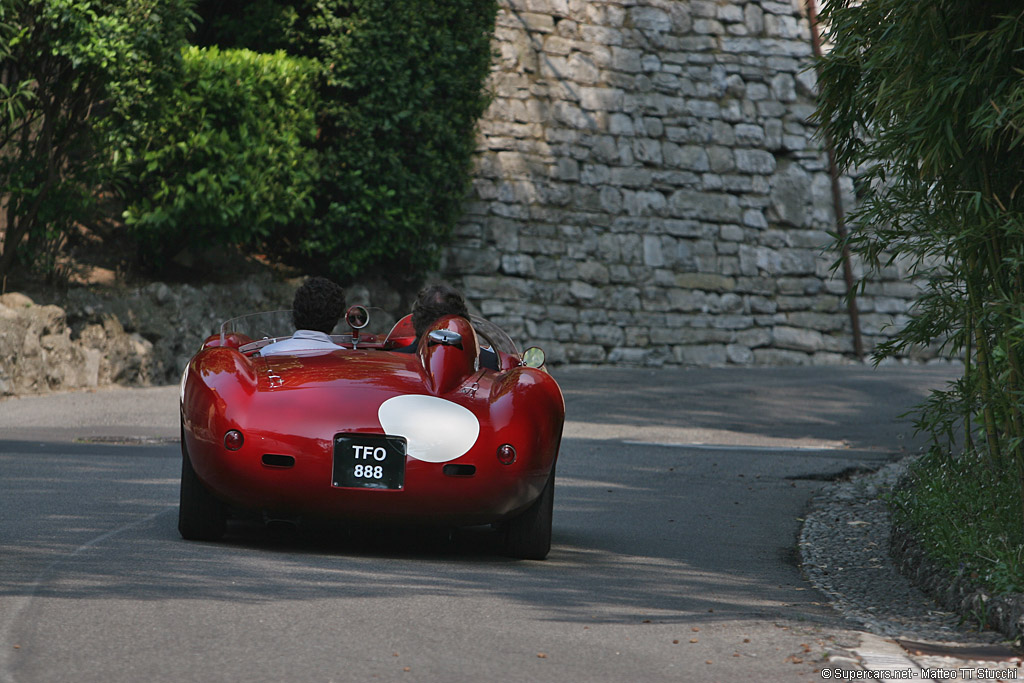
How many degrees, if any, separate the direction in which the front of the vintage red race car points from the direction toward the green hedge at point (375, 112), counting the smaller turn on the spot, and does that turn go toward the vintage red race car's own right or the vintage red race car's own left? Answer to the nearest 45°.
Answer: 0° — it already faces it

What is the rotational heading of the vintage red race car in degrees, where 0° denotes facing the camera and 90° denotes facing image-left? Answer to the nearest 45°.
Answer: approximately 180°

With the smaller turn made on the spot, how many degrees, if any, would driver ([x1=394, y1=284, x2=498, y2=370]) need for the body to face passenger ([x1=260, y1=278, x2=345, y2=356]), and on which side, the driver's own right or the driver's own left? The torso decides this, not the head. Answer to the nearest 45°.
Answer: approximately 90° to the driver's own left

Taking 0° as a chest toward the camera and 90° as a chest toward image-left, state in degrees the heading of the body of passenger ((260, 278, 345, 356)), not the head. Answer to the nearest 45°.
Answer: approximately 180°

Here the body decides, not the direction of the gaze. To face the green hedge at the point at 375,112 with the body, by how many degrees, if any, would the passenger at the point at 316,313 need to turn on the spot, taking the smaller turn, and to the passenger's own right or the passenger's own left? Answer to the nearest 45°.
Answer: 0° — they already face it

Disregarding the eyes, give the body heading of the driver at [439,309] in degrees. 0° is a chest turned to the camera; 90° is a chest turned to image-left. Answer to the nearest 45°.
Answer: approximately 180°

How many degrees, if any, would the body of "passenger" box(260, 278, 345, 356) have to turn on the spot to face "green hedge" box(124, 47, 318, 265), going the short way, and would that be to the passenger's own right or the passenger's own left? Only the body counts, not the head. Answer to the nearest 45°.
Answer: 0° — they already face it

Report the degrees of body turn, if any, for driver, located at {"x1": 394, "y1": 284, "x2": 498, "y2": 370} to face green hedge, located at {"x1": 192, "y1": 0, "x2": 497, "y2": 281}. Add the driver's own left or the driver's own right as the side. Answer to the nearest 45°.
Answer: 0° — they already face it
